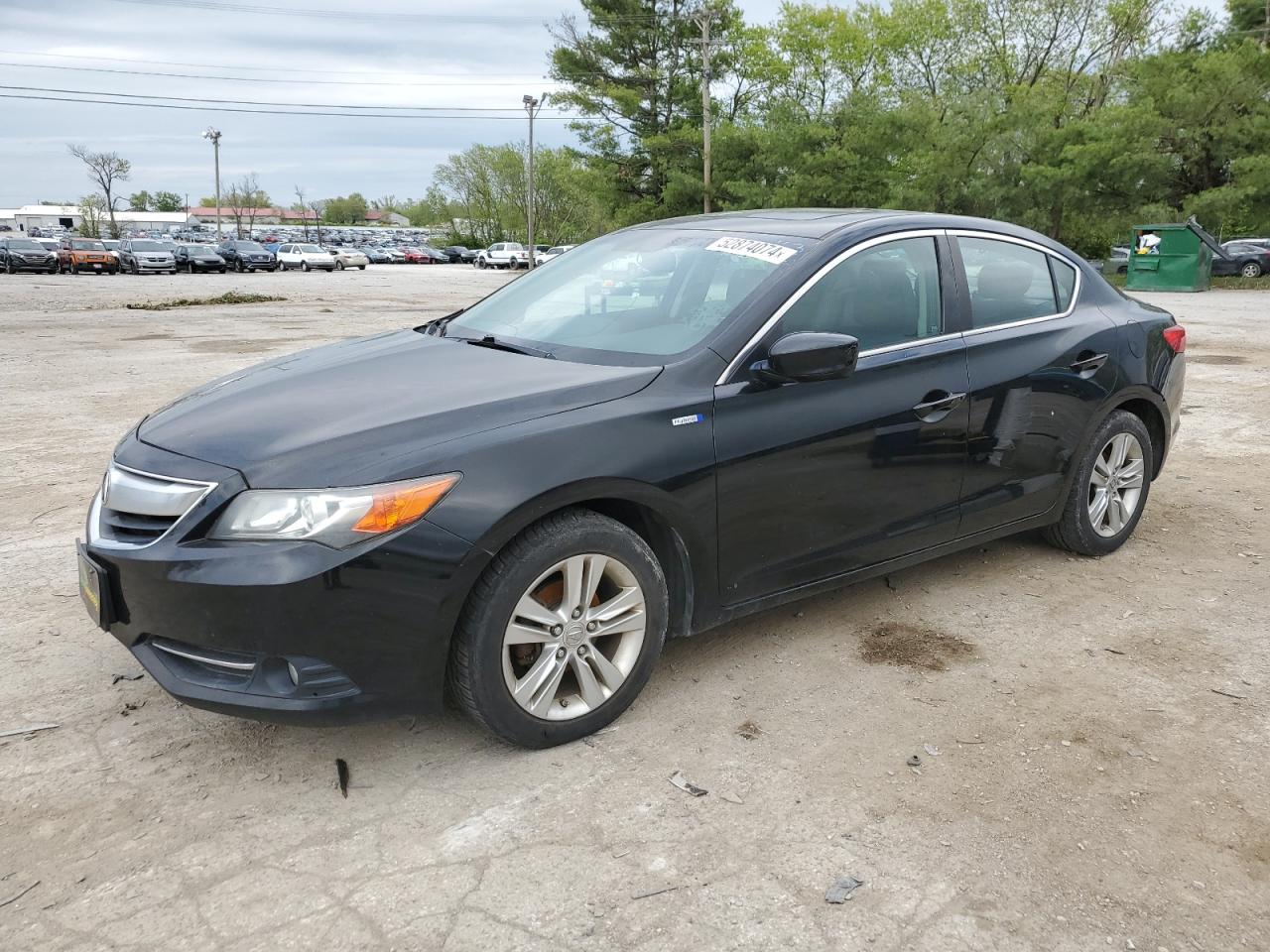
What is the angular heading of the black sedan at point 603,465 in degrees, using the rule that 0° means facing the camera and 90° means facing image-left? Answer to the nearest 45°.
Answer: approximately 45°

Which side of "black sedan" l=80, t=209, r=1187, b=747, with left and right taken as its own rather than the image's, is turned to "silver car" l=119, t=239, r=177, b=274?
right

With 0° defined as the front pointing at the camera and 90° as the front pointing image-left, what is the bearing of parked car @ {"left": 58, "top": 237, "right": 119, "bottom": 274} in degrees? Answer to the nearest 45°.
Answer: approximately 315°

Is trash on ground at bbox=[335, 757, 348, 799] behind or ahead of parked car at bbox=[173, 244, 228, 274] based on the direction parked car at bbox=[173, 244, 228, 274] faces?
ahead

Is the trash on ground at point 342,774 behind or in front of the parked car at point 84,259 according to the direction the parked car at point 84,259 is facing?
in front

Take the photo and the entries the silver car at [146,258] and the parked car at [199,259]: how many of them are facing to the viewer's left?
0
